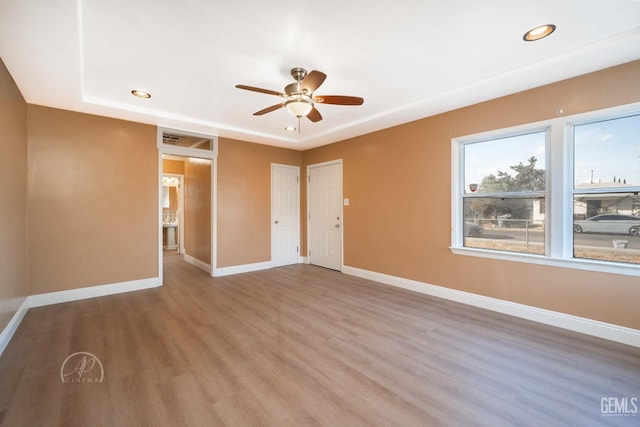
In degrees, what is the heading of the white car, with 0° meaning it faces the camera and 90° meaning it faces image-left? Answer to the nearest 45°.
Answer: approximately 90°

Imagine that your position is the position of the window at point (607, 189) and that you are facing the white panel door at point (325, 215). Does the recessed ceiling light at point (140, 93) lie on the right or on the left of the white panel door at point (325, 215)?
left
